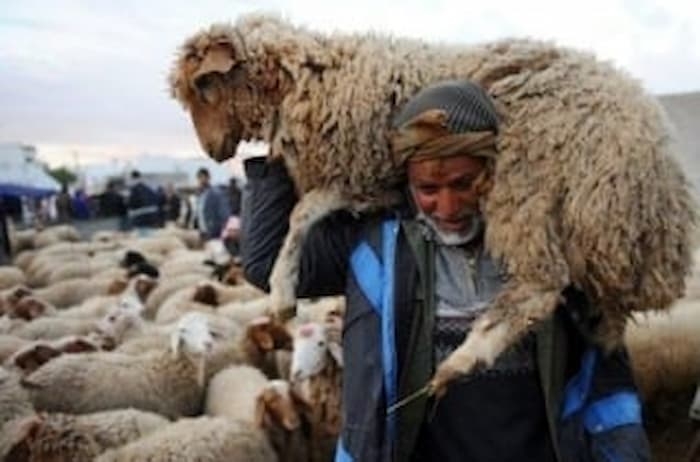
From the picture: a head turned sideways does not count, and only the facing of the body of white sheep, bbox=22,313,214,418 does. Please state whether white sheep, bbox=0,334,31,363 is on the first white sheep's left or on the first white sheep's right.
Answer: on the first white sheep's left

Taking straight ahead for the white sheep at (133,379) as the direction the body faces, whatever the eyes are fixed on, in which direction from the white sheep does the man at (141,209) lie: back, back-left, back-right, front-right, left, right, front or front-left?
left

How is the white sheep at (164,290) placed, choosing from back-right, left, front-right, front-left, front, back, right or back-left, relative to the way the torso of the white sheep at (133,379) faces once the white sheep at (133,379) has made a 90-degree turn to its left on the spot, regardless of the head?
front

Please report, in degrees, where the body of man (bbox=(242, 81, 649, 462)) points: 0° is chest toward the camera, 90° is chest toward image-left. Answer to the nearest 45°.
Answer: approximately 0°

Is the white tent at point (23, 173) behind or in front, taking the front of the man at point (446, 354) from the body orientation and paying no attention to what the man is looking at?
behind

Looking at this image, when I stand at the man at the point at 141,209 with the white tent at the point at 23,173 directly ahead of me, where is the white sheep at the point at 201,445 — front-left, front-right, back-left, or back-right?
back-left

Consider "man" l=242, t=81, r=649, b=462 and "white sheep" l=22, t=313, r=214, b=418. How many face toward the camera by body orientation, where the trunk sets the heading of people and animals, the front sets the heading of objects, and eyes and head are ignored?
1

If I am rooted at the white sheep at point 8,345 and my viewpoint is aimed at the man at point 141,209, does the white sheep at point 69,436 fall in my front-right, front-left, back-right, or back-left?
back-right

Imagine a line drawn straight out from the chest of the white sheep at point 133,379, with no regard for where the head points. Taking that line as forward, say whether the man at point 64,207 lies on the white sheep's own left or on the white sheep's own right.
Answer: on the white sheep's own left

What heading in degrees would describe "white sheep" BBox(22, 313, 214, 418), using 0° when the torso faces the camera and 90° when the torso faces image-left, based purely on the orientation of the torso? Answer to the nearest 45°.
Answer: approximately 270°

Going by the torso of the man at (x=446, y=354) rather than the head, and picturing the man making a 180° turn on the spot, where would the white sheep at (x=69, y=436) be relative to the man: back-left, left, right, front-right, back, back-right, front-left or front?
front-left

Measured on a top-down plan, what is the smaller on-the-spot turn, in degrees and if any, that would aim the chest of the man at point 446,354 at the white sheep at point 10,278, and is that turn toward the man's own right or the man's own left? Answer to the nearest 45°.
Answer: approximately 135° to the man's own right
